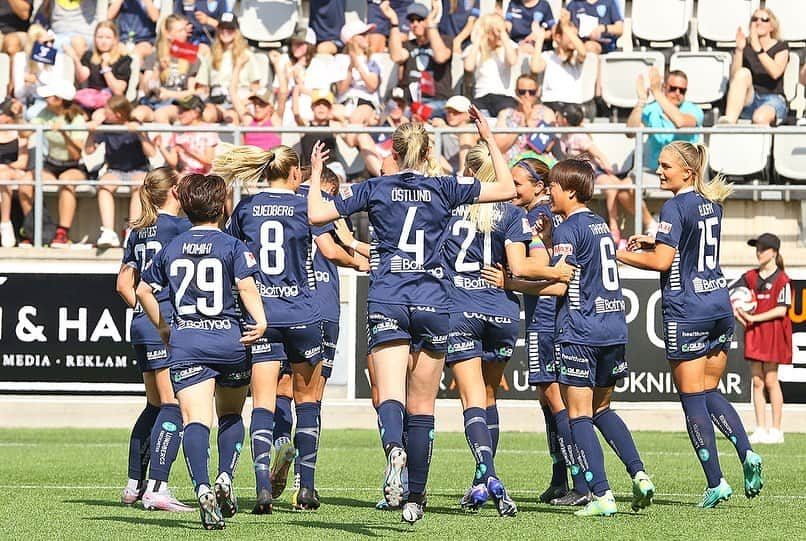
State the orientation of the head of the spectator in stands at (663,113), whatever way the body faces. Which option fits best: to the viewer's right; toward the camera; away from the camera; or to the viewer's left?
toward the camera

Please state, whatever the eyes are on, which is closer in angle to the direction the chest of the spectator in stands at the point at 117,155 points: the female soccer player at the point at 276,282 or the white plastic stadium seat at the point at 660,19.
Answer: the female soccer player

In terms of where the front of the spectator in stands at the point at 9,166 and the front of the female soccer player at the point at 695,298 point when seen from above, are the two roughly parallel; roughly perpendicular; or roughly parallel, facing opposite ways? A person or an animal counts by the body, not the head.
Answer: roughly parallel, facing opposite ways

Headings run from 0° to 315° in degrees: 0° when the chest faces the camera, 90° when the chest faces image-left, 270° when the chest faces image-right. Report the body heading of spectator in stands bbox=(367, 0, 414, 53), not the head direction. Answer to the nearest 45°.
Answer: approximately 0°

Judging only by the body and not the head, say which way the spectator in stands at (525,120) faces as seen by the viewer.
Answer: toward the camera

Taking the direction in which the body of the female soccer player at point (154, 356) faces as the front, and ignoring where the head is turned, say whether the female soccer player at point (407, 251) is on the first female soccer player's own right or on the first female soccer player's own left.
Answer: on the first female soccer player's own right

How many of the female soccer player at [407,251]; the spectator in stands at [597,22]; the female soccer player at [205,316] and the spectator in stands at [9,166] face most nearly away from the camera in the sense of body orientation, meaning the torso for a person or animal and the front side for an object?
2

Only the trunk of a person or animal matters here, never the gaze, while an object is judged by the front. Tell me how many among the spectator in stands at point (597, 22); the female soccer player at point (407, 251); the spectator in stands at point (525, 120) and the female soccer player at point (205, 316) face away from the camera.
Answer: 2

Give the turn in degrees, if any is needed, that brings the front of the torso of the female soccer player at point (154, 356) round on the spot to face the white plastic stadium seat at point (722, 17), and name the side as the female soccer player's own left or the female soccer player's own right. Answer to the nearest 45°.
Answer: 0° — they already face it

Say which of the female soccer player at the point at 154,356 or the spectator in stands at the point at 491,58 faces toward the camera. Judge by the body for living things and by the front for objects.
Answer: the spectator in stands

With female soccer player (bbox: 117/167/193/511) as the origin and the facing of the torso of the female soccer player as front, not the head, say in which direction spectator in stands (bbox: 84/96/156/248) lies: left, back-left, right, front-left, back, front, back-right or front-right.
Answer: front-left

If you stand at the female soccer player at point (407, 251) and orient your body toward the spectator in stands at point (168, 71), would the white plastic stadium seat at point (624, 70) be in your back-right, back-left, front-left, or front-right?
front-right

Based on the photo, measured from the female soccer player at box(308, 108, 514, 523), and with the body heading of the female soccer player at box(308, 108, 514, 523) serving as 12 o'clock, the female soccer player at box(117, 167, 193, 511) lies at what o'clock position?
the female soccer player at box(117, 167, 193, 511) is roughly at 10 o'clock from the female soccer player at box(308, 108, 514, 523).

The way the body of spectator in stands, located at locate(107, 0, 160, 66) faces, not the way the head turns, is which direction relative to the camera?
toward the camera

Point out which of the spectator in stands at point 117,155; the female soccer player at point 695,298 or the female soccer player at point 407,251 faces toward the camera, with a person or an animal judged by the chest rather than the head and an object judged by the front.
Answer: the spectator in stands

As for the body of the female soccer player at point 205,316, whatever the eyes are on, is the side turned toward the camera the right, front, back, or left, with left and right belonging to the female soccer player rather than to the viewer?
back

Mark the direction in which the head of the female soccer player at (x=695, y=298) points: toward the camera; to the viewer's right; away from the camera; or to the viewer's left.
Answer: to the viewer's left

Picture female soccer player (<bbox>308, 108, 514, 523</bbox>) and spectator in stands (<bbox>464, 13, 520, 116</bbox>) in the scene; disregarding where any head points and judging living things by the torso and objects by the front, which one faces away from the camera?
the female soccer player

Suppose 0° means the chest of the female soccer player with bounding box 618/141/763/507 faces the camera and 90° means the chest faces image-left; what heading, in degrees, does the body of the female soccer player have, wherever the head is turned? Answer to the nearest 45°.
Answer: approximately 135°

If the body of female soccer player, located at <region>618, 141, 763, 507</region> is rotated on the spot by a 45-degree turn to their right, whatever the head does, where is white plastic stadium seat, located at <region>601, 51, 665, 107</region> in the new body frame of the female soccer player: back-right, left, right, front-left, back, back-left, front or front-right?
front

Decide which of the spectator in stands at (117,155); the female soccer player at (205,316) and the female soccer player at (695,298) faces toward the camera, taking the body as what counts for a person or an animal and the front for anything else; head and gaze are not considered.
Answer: the spectator in stands

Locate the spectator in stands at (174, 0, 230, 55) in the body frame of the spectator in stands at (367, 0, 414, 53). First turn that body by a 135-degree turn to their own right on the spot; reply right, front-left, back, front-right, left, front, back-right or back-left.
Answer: front-left
